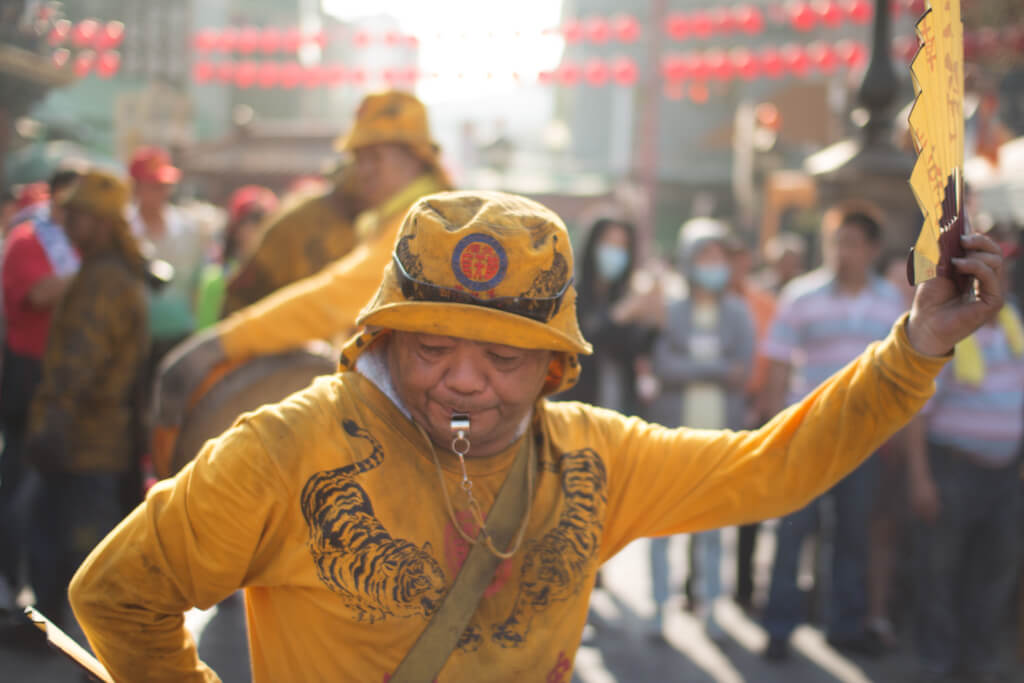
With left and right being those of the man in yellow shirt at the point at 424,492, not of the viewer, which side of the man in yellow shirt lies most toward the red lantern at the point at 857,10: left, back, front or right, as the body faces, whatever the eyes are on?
back

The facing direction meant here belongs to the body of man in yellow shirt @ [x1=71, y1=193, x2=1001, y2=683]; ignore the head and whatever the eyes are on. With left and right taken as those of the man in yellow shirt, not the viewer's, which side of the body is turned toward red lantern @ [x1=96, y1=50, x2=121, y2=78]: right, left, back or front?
back

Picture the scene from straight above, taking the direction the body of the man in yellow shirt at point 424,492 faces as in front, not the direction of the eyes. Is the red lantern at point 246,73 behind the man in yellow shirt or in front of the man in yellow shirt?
behind

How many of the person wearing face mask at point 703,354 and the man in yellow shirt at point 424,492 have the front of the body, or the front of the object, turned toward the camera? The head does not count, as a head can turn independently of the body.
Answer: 2

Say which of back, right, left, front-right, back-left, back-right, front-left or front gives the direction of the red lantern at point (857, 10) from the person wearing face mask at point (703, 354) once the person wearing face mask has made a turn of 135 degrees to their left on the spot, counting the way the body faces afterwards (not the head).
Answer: front-left

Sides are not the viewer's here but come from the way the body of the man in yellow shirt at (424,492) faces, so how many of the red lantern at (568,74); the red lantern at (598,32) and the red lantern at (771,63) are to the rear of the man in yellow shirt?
3

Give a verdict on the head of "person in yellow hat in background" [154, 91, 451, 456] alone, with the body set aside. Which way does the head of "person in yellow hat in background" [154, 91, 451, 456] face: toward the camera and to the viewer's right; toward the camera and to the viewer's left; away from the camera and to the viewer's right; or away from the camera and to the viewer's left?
toward the camera and to the viewer's left

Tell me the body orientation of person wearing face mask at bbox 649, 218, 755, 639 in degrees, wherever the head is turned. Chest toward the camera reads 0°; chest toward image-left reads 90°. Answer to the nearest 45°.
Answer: approximately 0°

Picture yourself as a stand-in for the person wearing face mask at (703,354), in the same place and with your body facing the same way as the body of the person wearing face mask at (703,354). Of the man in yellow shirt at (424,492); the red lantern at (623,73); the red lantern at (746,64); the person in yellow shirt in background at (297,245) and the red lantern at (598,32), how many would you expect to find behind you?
3

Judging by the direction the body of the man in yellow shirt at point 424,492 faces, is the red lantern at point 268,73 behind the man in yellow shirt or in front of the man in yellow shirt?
behind

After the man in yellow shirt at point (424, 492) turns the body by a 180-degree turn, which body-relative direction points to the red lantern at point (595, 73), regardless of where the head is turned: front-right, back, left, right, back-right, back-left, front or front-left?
front

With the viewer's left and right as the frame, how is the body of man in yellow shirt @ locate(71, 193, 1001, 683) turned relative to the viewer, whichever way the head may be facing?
facing the viewer

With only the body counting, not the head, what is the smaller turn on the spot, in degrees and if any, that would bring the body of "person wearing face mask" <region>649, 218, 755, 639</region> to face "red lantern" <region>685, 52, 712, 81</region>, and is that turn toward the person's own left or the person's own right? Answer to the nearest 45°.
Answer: approximately 180°
